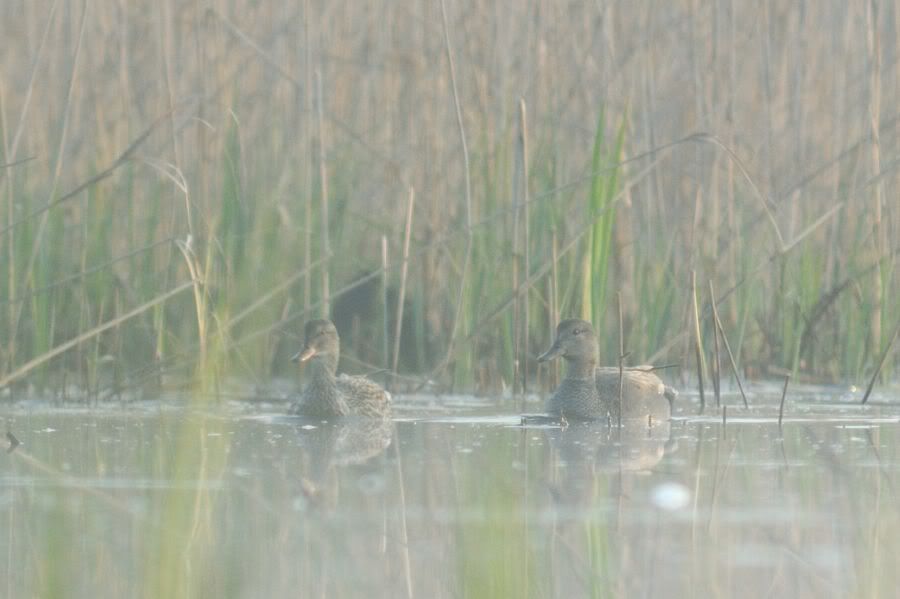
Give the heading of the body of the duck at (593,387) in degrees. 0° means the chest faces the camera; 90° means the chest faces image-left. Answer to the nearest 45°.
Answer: approximately 90°

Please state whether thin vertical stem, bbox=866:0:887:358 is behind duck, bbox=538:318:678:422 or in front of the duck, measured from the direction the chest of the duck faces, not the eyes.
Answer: behind

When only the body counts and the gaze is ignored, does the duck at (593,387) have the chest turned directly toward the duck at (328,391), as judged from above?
yes

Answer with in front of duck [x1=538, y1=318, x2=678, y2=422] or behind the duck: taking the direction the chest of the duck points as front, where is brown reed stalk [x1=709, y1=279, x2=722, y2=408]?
behind

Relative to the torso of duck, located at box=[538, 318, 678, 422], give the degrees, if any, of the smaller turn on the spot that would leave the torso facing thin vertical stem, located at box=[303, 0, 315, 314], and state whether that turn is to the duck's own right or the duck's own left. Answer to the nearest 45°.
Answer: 0° — it already faces it
